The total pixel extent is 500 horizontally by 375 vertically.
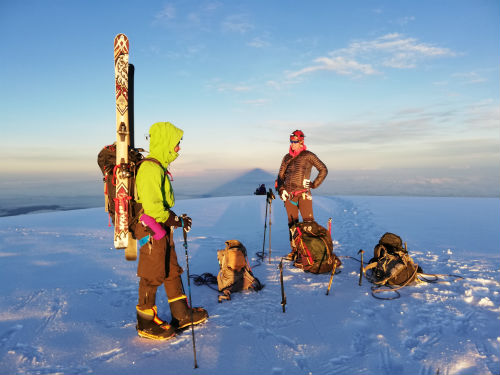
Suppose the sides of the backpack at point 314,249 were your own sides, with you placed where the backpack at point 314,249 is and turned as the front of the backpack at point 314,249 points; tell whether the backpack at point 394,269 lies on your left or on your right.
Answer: on your left

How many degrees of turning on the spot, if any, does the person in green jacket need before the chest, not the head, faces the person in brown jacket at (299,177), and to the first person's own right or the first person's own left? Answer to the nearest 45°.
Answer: approximately 45° to the first person's own left

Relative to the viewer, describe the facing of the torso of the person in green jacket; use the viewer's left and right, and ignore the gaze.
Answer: facing to the right of the viewer

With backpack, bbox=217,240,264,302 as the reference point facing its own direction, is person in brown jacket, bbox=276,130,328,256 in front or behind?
behind

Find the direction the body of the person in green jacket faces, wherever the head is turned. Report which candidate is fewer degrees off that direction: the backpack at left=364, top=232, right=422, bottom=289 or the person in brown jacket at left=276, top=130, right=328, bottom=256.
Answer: the backpack

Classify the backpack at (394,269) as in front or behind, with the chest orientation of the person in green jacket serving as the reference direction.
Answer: in front
